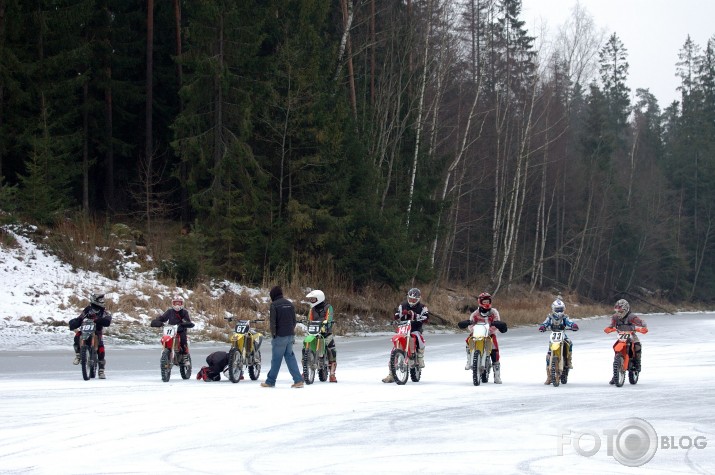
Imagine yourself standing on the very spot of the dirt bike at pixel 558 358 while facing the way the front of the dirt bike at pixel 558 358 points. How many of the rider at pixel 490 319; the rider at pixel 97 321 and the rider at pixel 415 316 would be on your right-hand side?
3

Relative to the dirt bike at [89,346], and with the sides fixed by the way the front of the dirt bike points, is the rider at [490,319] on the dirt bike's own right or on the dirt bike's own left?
on the dirt bike's own left

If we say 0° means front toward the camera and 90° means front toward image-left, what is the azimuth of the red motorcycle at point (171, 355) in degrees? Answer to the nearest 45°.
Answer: approximately 45°

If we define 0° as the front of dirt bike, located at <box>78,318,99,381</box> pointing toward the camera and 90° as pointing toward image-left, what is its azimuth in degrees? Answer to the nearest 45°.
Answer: approximately 0°

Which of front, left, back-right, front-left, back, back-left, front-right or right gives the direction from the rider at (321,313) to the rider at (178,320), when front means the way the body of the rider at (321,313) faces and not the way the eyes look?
front-right

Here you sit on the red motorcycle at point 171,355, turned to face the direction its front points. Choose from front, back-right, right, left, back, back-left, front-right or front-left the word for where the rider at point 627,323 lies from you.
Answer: back-left

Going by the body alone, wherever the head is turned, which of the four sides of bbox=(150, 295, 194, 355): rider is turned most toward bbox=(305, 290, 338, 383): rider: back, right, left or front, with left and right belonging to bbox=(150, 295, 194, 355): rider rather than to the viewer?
left

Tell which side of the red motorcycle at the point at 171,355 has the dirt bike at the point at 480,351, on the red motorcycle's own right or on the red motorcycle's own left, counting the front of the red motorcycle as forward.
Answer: on the red motorcycle's own left

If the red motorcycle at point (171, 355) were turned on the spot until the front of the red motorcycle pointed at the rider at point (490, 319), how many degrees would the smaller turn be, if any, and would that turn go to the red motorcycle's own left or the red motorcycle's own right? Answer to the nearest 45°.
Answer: approximately 135° to the red motorcycle's own left

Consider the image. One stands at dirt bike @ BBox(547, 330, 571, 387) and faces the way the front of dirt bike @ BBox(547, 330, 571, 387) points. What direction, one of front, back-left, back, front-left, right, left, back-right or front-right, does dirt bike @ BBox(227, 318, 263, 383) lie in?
right

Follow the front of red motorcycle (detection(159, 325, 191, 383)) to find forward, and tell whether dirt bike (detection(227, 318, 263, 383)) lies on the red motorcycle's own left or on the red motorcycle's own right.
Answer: on the red motorcycle's own left

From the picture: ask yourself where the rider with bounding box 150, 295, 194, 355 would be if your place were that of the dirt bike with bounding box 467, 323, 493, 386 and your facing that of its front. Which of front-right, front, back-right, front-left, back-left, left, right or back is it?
right
